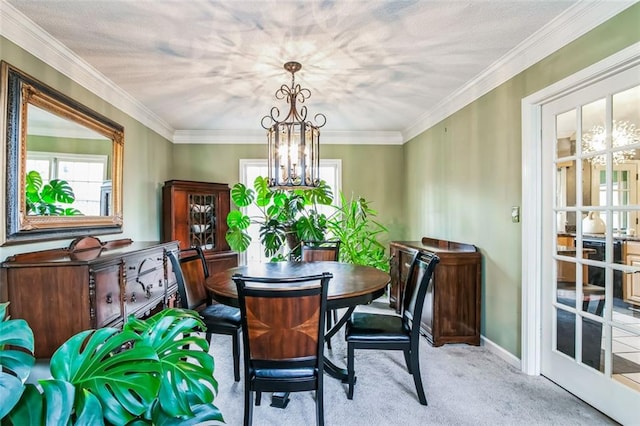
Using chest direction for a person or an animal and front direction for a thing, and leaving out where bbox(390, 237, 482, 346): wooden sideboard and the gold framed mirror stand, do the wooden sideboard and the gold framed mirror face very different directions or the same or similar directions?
very different directions

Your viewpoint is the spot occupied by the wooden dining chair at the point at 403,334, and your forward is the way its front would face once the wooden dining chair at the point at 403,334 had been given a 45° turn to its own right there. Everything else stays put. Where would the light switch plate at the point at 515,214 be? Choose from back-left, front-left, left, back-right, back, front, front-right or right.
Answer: right

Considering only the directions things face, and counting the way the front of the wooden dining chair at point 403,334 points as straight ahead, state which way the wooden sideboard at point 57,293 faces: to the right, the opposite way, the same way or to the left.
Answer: the opposite way

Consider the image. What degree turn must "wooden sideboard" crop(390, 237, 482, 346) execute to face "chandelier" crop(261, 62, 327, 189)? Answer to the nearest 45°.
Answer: approximately 45° to its left

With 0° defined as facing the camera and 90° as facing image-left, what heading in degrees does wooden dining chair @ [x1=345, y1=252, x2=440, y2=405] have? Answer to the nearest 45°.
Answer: approximately 90°

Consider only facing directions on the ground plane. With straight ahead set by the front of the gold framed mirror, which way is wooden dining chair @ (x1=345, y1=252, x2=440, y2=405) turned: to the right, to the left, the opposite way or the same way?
the opposite way

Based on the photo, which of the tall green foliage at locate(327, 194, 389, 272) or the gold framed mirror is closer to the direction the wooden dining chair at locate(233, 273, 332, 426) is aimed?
the tall green foliage

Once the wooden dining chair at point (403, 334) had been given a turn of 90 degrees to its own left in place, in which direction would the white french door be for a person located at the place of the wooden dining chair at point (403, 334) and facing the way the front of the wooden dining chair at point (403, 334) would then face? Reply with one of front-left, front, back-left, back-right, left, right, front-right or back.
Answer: left

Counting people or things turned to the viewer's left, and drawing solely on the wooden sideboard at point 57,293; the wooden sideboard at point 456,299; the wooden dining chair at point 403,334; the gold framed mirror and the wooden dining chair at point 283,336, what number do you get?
2

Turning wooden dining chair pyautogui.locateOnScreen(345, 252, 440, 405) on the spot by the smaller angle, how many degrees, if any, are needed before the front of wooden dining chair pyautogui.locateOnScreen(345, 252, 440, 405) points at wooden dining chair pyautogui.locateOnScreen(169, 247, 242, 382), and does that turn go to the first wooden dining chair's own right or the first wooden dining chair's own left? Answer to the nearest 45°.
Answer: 0° — it already faces it

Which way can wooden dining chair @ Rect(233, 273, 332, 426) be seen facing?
away from the camera

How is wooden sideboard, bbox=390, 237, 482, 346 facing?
to the viewer's left

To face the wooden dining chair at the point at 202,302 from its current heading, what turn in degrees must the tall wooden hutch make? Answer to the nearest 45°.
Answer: approximately 45° to its right

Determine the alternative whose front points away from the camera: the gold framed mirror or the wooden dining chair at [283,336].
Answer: the wooden dining chair

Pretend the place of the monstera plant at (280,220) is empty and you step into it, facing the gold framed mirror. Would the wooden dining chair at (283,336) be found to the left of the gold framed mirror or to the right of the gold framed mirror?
left

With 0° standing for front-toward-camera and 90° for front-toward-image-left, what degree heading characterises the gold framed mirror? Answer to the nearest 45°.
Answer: approximately 315°
